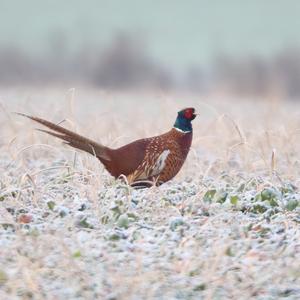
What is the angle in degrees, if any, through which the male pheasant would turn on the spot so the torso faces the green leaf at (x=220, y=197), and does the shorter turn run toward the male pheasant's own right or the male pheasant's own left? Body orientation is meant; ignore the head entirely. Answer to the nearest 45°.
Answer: approximately 45° to the male pheasant's own right

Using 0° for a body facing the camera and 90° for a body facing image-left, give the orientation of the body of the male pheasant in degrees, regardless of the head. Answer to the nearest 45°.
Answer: approximately 270°

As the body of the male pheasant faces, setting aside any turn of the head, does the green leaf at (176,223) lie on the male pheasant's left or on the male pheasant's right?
on the male pheasant's right

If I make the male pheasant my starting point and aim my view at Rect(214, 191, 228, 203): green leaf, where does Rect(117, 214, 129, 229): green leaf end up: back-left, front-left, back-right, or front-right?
front-right

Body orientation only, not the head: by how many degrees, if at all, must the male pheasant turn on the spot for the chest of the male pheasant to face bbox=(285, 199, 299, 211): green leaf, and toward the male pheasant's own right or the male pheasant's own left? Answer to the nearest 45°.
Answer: approximately 45° to the male pheasant's own right

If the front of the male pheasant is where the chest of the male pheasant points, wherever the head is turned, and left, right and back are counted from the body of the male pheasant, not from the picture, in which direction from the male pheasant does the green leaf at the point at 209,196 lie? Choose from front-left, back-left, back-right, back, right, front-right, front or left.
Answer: front-right

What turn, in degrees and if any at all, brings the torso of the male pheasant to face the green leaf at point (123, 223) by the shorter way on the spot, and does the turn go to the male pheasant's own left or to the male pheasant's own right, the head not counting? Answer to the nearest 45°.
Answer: approximately 90° to the male pheasant's own right

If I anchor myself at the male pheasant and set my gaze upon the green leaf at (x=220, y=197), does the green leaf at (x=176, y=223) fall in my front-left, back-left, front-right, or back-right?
front-right

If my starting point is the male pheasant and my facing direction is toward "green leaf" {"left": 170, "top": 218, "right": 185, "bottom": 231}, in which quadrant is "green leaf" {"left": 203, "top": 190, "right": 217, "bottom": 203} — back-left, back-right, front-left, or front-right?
front-left
